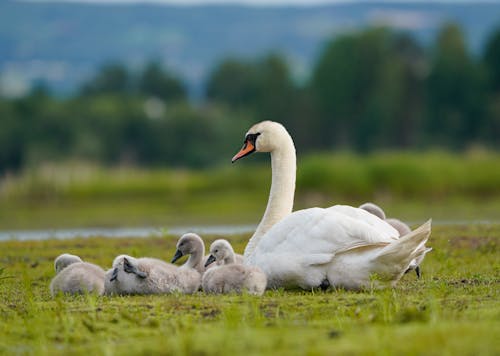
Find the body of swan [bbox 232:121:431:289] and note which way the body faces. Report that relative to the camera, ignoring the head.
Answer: to the viewer's left

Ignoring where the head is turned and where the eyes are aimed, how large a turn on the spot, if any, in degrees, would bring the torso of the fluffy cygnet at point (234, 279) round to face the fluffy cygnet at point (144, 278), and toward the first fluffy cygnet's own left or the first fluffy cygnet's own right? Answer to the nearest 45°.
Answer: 0° — it already faces it

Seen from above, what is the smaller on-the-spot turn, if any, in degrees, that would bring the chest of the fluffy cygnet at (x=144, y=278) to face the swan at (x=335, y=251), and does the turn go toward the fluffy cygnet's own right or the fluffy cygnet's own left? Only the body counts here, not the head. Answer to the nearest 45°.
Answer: approximately 180°

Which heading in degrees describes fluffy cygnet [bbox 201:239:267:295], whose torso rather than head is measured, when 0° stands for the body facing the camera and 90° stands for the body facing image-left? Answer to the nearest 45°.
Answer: approximately 90°

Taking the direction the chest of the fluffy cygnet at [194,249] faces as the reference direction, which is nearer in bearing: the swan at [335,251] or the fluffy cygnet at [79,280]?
the fluffy cygnet

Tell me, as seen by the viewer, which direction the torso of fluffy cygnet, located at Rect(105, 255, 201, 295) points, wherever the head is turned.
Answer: to the viewer's left

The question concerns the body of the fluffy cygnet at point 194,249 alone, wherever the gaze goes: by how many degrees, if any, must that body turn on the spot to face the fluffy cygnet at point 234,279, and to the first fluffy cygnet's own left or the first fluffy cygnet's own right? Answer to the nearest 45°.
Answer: approximately 180°

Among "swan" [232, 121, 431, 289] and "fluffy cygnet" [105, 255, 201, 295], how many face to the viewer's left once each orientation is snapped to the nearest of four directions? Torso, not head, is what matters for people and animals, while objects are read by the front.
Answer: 2

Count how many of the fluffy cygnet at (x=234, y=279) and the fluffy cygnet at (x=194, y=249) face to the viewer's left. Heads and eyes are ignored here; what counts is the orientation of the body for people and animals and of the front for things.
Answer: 2

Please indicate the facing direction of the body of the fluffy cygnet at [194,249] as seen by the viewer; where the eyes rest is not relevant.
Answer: to the viewer's left
